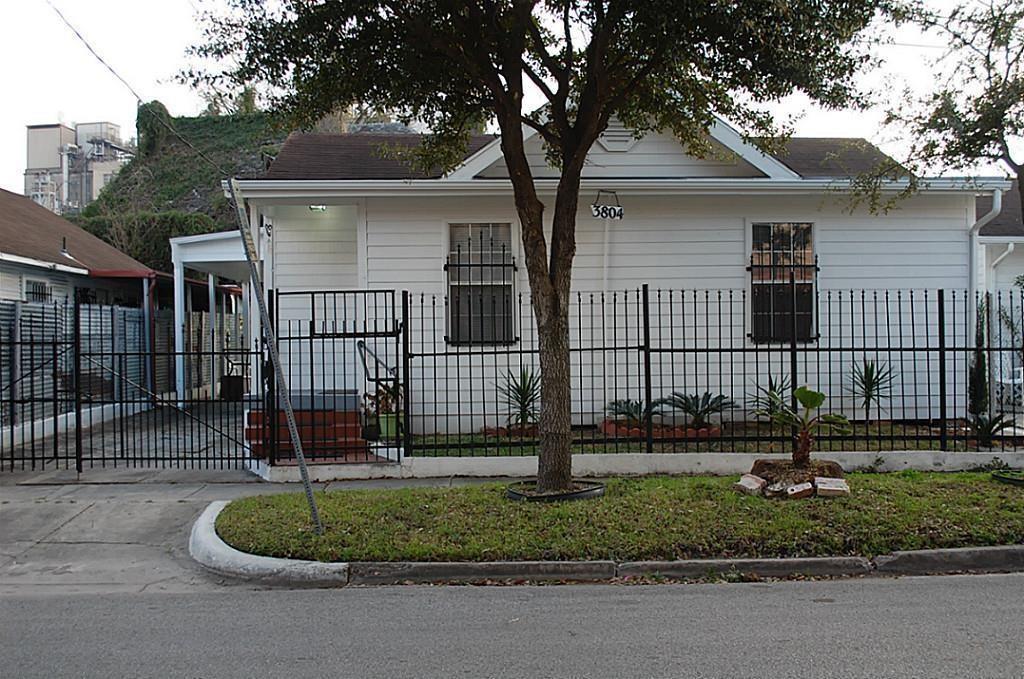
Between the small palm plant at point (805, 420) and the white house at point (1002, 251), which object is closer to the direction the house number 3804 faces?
the small palm plant

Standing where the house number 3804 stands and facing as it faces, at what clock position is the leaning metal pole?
The leaning metal pole is roughly at 1 o'clock from the house number 3804.

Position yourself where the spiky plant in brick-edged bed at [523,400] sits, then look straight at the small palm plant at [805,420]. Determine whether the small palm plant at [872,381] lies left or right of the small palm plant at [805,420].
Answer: left

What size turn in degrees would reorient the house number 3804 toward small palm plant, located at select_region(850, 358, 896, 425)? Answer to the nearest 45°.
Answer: approximately 90° to its left

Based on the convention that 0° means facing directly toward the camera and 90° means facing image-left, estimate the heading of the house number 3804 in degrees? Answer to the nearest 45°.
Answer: approximately 0°

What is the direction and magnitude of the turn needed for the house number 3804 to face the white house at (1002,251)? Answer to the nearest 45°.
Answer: approximately 135° to its left

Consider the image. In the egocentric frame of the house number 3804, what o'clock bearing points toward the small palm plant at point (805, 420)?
The small palm plant is roughly at 11 o'clock from the house number 3804.

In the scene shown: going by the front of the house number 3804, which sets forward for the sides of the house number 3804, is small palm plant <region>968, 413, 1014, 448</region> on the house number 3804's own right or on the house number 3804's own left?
on the house number 3804's own left
